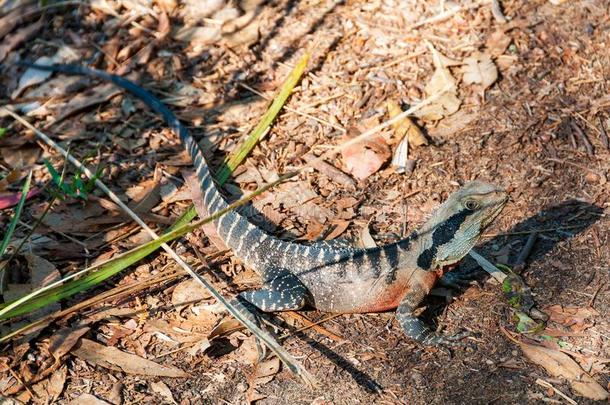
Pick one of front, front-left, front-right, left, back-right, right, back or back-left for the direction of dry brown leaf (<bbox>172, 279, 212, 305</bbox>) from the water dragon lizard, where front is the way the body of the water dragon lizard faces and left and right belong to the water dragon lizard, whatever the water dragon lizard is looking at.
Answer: back

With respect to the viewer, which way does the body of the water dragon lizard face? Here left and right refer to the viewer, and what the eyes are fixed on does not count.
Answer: facing to the right of the viewer

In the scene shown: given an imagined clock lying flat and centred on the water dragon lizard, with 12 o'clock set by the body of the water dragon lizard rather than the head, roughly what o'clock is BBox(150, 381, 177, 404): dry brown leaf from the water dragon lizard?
The dry brown leaf is roughly at 5 o'clock from the water dragon lizard.

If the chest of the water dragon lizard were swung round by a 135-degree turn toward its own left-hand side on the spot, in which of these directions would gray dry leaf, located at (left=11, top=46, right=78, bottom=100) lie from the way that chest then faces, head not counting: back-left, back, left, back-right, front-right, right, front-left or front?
front

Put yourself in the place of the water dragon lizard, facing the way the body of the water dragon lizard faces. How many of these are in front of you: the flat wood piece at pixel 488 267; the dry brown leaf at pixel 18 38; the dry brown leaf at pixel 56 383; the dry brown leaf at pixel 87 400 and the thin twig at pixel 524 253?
2

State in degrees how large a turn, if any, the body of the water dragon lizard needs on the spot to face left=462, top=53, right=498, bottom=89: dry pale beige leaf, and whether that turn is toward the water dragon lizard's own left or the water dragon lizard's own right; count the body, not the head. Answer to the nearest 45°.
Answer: approximately 45° to the water dragon lizard's own left

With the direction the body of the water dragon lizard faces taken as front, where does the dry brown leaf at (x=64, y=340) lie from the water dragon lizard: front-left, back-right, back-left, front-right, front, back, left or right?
back

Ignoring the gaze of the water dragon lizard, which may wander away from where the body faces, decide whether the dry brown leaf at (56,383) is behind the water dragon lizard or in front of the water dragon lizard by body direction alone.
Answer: behind

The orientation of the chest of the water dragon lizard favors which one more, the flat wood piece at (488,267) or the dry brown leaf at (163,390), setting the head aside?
the flat wood piece

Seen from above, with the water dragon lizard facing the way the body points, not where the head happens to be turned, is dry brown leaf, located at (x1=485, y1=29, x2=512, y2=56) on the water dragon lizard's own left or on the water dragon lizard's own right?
on the water dragon lizard's own left

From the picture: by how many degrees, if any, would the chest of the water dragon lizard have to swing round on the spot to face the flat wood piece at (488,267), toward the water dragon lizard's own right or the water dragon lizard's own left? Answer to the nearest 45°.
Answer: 0° — it already faces it

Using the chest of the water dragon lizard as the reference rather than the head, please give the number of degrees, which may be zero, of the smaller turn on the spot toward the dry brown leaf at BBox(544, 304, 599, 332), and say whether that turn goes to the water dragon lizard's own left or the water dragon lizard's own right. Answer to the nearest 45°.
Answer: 0° — it already faces it

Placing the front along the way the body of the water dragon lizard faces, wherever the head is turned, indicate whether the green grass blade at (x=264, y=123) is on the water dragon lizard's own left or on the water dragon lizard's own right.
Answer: on the water dragon lizard's own left
